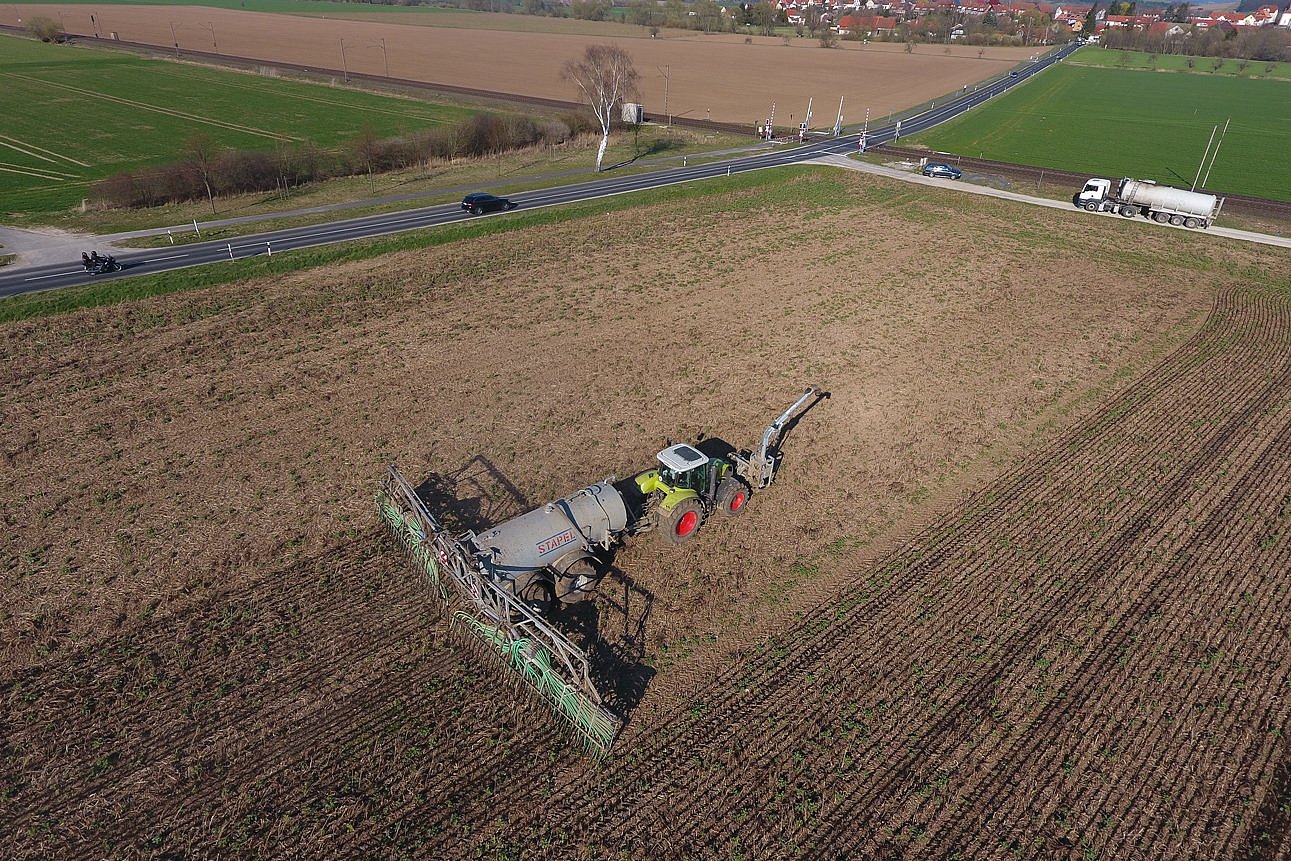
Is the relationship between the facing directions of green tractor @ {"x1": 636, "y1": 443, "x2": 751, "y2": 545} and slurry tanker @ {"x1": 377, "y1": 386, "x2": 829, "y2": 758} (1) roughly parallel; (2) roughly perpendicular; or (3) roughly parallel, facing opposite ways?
roughly parallel

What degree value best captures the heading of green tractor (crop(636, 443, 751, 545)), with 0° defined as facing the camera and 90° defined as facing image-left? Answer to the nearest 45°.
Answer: approximately 225°

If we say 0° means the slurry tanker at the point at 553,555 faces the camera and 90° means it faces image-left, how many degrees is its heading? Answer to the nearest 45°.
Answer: approximately 225°
